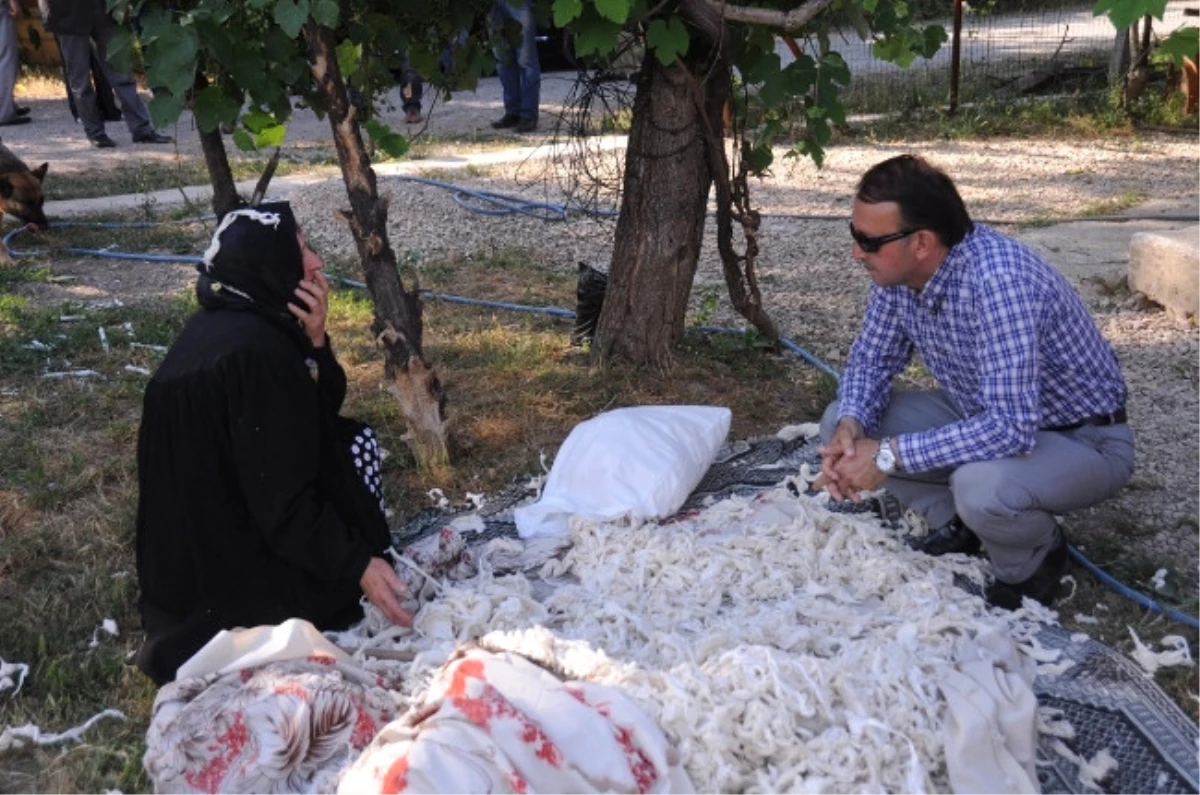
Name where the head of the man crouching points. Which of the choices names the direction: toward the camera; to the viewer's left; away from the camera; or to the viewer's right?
to the viewer's left
